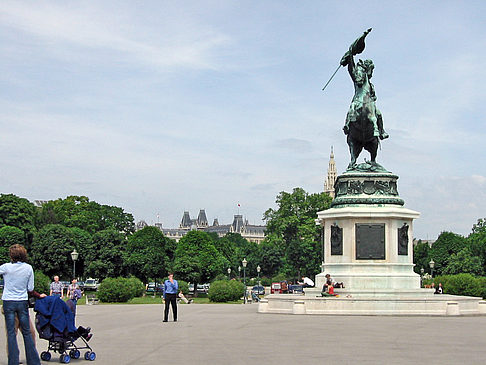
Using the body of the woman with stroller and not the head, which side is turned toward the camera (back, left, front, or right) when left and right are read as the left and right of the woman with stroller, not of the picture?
back

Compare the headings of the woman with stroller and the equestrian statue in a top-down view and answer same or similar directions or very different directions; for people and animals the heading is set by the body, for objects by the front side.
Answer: very different directions

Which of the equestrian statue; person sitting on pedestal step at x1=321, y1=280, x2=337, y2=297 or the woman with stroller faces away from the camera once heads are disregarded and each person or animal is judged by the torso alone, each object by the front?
the woman with stroller

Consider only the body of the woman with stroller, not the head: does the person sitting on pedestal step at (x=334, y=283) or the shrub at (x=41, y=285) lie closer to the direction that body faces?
the shrub

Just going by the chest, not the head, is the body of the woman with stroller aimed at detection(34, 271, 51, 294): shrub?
yes

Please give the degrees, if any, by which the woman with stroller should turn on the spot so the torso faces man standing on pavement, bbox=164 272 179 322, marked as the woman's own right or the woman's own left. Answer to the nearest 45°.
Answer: approximately 45° to the woman's own right

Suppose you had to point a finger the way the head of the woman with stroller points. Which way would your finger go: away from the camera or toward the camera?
away from the camera

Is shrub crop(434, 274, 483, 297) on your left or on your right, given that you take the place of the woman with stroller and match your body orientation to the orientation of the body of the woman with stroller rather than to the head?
on your right

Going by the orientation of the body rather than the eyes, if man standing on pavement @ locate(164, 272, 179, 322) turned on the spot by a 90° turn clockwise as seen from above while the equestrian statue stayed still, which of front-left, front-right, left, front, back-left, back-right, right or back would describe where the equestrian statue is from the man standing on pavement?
back-right

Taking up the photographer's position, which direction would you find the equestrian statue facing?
facing the viewer

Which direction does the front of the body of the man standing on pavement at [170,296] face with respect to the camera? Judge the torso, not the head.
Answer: toward the camera
